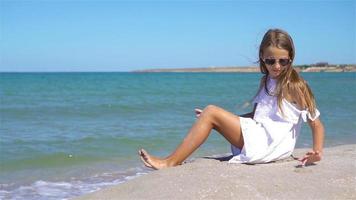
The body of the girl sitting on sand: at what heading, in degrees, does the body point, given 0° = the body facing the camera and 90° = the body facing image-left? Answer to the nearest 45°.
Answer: approximately 45°
